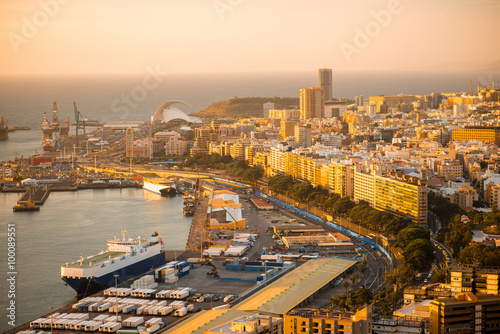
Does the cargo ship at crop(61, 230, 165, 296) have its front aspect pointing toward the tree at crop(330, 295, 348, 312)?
no

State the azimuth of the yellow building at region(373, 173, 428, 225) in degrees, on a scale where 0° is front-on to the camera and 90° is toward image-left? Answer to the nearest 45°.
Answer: approximately 45°

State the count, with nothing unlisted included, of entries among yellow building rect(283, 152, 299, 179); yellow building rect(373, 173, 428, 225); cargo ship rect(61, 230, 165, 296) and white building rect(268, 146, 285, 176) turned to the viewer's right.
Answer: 0

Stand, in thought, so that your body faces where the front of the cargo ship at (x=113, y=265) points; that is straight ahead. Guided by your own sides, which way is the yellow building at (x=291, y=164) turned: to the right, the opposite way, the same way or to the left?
the same way

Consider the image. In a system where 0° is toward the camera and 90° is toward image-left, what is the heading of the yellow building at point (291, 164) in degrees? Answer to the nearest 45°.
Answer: approximately 45°

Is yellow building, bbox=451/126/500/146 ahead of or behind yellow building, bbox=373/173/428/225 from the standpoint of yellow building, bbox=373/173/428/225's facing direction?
behind

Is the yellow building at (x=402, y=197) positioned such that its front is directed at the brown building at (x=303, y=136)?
no

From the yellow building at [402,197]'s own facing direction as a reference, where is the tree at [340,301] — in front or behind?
in front

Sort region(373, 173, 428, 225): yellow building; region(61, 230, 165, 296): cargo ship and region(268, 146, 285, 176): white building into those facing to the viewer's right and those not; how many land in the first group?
0

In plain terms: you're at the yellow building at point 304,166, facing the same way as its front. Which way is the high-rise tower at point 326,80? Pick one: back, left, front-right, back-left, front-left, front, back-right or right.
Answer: back-right

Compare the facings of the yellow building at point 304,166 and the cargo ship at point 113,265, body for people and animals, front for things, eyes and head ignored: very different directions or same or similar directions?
same or similar directions

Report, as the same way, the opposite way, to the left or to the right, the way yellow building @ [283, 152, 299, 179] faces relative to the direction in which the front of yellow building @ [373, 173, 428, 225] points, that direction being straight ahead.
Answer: the same way

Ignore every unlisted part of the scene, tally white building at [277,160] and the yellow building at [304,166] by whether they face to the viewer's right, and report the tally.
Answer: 0

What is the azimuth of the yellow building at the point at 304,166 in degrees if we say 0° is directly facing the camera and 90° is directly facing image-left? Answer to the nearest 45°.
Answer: approximately 45°

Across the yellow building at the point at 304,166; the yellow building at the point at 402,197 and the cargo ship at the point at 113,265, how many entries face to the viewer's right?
0

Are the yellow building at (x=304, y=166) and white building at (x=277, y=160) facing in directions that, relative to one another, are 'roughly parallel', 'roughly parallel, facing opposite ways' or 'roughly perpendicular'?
roughly parallel

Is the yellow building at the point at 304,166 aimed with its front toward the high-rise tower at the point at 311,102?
no
